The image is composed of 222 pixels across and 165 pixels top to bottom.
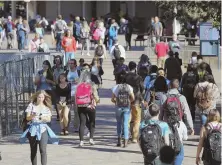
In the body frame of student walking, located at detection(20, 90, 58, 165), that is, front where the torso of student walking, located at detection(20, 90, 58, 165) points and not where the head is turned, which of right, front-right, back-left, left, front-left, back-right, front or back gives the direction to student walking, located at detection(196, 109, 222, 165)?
front-left

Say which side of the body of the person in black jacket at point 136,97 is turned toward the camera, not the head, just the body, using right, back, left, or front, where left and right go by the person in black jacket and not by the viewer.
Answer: back

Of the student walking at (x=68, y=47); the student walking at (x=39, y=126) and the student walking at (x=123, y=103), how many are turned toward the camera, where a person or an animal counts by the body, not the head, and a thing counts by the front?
2

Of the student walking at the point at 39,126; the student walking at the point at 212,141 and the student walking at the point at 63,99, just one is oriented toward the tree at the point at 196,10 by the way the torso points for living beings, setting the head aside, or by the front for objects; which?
the student walking at the point at 212,141

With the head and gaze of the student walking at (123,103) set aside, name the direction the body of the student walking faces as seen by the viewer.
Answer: away from the camera

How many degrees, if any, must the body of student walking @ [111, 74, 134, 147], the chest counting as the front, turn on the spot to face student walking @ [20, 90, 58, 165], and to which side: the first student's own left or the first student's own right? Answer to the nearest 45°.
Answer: approximately 135° to the first student's own left

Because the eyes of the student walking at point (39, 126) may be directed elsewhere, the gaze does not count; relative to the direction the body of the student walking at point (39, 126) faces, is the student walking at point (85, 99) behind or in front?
behind

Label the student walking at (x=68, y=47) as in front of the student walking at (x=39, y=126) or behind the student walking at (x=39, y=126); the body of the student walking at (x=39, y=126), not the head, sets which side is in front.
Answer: behind

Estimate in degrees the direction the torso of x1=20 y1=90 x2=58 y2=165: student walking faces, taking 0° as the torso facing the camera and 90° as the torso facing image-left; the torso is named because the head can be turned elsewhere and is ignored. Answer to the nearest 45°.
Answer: approximately 0°

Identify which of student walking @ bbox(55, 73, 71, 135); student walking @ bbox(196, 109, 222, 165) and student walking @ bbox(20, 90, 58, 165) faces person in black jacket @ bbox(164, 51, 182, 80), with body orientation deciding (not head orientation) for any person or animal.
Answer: student walking @ bbox(196, 109, 222, 165)

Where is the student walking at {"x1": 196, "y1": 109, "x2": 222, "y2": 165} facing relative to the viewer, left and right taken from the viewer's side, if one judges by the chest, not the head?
facing away from the viewer
